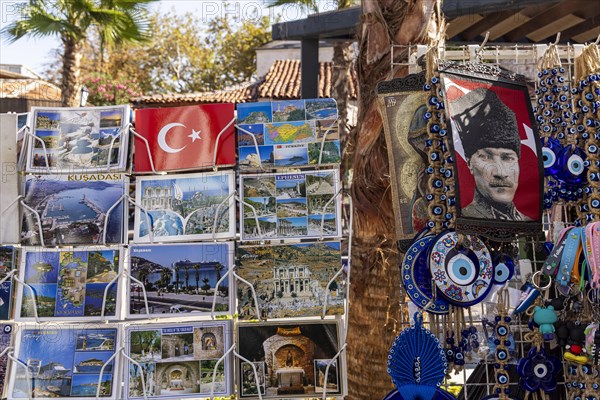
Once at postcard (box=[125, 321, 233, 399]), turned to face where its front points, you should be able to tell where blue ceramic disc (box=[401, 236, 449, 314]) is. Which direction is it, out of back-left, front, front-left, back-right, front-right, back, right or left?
left

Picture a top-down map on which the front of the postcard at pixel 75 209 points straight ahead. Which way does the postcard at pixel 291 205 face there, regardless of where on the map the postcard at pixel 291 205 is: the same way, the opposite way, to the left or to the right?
the same way

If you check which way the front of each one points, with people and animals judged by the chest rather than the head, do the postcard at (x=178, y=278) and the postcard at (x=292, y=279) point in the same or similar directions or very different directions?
same or similar directions

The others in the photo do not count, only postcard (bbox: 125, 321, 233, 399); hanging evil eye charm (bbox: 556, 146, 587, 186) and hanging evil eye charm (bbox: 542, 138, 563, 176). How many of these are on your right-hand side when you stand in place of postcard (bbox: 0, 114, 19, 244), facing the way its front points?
0

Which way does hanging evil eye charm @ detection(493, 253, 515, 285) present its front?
toward the camera

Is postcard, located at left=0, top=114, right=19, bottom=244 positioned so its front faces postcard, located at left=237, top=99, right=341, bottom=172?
no

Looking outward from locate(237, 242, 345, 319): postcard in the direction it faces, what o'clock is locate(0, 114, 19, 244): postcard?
locate(0, 114, 19, 244): postcard is roughly at 3 o'clock from locate(237, 242, 345, 319): postcard.

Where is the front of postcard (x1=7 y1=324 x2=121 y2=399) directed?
toward the camera

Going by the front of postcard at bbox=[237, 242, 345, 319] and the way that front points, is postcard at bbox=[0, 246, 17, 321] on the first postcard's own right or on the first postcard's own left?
on the first postcard's own right

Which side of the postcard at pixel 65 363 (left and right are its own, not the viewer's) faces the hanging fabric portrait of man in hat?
left

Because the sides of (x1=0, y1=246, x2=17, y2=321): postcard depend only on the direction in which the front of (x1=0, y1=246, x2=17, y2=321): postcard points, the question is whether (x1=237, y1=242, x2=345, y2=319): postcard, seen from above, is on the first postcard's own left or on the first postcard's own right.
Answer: on the first postcard's own left

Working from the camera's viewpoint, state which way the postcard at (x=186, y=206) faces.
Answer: facing the viewer

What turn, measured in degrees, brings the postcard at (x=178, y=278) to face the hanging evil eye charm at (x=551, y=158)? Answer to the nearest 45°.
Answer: approximately 90° to its left

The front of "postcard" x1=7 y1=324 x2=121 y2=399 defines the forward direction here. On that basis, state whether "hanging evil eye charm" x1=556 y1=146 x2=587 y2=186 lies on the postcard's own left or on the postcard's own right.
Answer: on the postcard's own left
